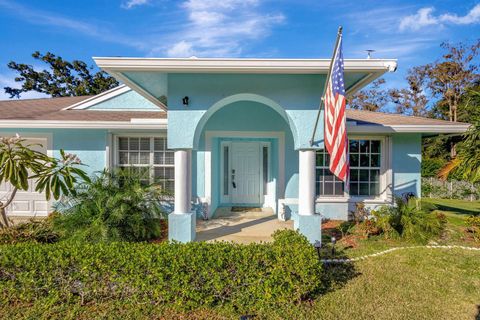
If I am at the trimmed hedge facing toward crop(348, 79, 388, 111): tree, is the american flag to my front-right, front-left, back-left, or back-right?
front-right

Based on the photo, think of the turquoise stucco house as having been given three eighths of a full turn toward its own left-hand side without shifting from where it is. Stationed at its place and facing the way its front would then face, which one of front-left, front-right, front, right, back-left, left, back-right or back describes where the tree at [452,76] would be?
front

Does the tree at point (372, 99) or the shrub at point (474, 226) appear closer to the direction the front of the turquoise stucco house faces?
the shrub

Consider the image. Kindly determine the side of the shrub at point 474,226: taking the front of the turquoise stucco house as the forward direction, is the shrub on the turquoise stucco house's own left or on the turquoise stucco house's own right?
on the turquoise stucco house's own left

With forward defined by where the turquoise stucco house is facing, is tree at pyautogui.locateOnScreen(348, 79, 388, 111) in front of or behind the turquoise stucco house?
behind

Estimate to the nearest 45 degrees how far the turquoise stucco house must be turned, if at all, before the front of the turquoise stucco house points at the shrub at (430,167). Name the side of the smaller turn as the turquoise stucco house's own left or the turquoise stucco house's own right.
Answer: approximately 135° to the turquoise stucco house's own left

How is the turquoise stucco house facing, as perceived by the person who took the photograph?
facing the viewer

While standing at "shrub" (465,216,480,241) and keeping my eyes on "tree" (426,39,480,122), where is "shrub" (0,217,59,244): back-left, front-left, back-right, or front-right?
back-left

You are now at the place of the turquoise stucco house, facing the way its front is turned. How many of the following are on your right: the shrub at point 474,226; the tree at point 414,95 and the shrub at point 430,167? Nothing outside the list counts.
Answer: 0

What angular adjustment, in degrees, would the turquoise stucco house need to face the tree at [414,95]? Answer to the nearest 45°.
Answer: approximately 135° to its left

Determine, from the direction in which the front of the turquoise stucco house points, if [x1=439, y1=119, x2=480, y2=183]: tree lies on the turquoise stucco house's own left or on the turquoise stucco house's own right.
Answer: on the turquoise stucco house's own left

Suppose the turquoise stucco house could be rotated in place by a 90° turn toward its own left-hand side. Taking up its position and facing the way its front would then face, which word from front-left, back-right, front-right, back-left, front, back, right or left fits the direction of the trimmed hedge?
right

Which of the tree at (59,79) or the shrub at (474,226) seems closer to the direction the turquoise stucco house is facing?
the shrub

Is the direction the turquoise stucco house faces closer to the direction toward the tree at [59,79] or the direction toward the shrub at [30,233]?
the shrub

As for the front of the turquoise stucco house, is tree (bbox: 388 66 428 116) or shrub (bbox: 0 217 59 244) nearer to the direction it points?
the shrub
